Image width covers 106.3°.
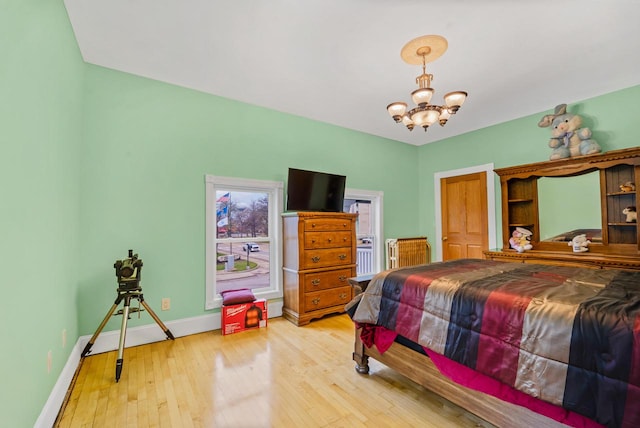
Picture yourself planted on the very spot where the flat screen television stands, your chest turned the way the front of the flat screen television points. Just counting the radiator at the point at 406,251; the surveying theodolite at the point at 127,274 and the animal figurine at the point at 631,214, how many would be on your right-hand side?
1

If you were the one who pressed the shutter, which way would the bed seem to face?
facing away from the viewer and to the left of the viewer

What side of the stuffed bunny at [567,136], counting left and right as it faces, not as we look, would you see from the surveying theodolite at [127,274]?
front

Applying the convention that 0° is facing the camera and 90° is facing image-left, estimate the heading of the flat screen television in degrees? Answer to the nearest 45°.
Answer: approximately 315°

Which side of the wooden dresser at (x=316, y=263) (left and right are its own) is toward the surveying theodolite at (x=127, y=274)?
right

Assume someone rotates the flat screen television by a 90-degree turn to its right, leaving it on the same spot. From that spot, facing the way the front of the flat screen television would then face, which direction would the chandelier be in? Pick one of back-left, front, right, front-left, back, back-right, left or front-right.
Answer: left

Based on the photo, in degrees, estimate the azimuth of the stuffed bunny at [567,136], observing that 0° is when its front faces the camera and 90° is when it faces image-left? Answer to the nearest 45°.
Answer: approximately 45°

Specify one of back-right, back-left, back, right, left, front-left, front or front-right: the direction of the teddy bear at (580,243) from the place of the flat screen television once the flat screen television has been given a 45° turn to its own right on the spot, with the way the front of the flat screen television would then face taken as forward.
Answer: left

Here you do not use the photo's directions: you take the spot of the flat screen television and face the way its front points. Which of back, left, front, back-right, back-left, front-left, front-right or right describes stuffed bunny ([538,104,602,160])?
front-left
